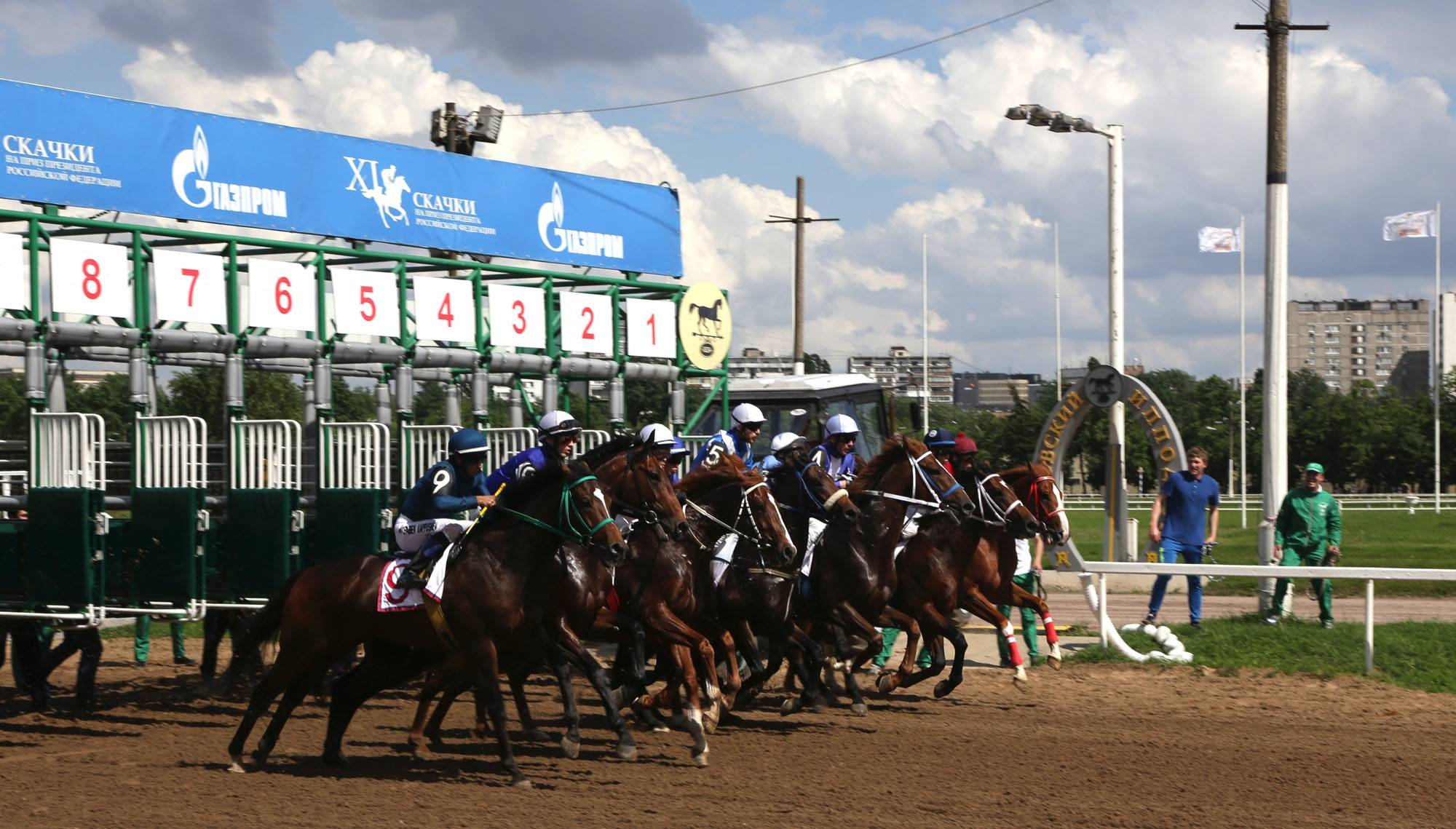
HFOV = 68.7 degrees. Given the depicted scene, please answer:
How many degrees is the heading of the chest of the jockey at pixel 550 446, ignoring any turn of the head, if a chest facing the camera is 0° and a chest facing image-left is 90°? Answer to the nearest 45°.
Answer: approximately 270°

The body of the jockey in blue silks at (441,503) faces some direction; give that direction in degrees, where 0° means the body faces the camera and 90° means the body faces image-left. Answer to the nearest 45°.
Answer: approximately 270°

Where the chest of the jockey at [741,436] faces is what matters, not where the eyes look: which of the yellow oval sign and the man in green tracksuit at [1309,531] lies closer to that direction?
the man in green tracksuit

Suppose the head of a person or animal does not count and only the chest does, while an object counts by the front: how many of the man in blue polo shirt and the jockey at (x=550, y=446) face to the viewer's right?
1

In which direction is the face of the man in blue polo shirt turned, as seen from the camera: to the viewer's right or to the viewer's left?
to the viewer's left

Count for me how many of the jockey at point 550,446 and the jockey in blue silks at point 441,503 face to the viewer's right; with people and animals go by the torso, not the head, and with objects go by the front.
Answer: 2

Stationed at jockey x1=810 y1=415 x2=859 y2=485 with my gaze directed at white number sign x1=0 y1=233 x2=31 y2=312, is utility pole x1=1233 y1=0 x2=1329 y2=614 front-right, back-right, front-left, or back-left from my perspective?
back-right

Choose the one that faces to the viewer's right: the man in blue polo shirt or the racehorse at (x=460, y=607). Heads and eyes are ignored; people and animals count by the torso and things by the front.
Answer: the racehorse

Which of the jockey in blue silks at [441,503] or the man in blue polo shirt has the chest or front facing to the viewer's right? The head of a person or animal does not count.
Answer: the jockey in blue silks

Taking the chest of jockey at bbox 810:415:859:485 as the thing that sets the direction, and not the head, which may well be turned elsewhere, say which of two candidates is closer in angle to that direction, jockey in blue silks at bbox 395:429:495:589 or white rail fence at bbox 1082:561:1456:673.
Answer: the white rail fence
